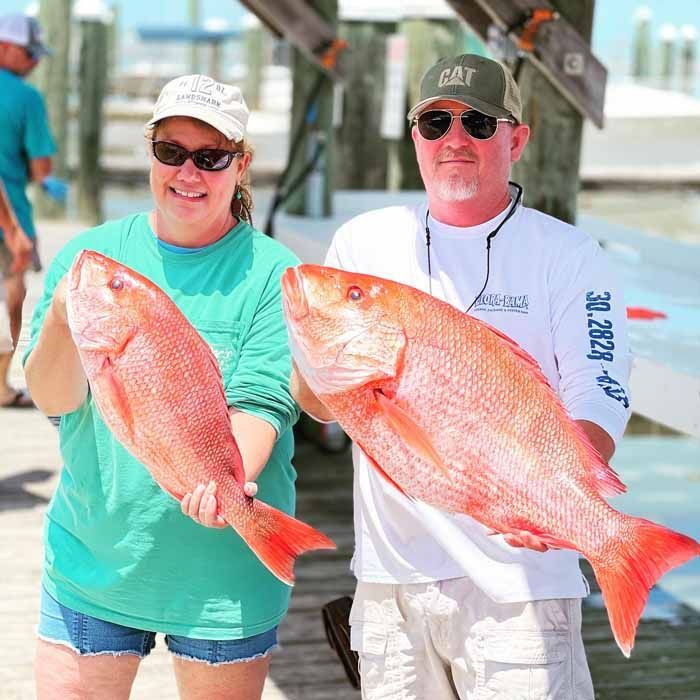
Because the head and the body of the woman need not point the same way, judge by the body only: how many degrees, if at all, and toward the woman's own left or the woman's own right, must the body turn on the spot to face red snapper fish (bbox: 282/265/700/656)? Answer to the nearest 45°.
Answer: approximately 45° to the woman's own left

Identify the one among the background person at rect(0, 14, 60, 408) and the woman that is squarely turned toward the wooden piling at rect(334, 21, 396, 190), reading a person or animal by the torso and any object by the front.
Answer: the background person

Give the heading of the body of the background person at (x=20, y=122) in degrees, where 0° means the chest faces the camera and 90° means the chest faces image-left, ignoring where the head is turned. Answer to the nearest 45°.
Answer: approximately 225°

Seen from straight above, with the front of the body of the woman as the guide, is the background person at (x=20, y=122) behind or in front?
behind

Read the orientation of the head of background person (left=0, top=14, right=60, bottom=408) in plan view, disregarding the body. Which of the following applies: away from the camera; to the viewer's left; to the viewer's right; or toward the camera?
to the viewer's right

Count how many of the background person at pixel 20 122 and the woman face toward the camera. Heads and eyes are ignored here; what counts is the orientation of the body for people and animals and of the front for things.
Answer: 1

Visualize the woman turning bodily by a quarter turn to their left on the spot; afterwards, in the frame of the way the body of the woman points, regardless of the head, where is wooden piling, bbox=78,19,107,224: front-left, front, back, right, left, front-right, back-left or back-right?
left

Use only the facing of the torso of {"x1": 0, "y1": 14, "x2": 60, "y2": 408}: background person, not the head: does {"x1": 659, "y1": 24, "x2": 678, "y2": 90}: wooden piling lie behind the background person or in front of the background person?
in front

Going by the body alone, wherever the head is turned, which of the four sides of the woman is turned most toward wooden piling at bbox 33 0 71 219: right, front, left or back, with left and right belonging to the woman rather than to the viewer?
back

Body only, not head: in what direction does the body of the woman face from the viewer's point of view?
toward the camera

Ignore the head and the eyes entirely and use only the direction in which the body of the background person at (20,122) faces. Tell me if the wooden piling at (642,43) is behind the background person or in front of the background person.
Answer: in front
